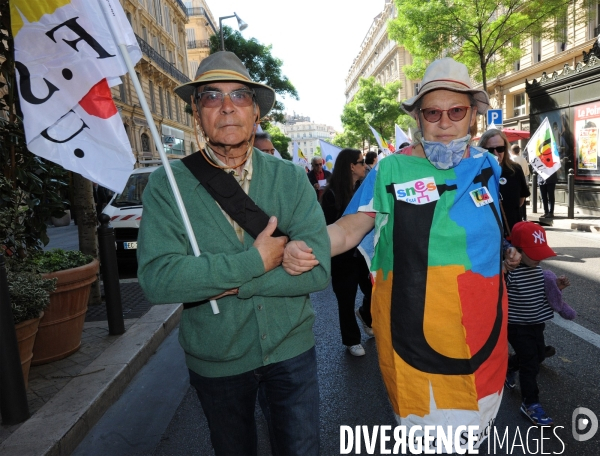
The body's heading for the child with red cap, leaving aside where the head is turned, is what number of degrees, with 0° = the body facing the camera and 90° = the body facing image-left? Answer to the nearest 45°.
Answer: approximately 315°

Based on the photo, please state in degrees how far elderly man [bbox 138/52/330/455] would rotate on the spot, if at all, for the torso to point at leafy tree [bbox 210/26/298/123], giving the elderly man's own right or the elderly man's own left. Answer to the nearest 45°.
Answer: approximately 180°

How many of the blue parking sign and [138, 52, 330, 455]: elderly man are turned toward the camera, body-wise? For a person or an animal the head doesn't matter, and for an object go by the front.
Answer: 2
